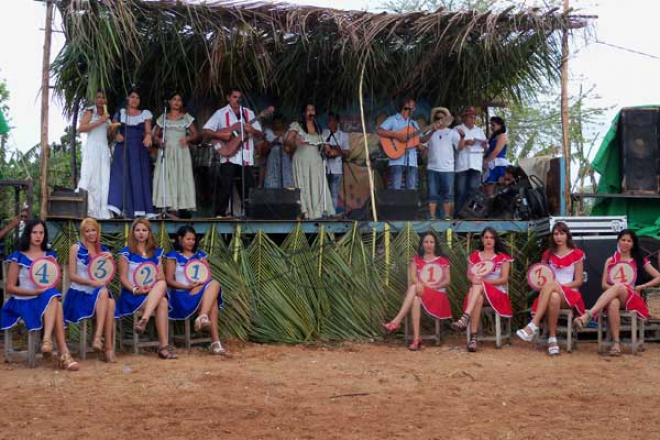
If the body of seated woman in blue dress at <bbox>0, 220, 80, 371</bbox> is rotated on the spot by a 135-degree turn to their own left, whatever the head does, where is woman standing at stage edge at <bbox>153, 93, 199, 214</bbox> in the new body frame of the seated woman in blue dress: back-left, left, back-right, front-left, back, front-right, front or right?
front-right

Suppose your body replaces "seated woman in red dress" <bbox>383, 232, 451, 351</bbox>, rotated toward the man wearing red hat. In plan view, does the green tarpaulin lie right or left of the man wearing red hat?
right

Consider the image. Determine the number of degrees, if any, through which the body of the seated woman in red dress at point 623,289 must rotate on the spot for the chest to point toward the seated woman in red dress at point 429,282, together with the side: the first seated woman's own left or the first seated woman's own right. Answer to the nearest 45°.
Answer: approximately 45° to the first seated woman's own right
